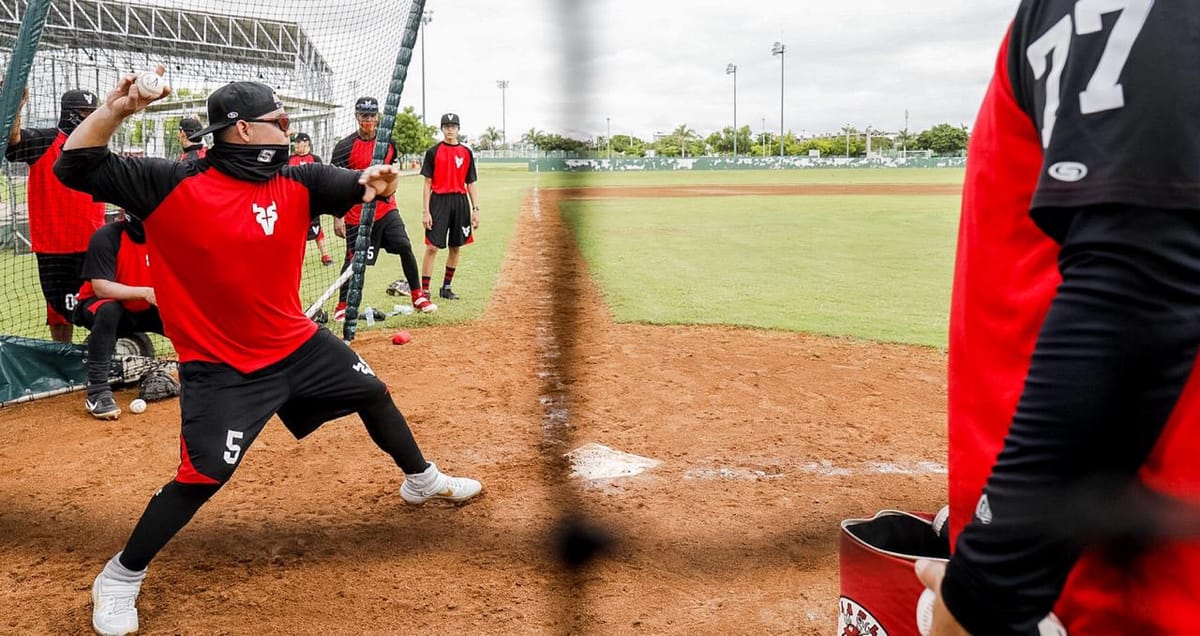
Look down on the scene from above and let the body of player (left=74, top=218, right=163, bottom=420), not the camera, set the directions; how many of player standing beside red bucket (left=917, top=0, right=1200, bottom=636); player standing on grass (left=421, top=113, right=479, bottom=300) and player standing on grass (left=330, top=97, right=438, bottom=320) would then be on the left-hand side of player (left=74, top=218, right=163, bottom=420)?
2

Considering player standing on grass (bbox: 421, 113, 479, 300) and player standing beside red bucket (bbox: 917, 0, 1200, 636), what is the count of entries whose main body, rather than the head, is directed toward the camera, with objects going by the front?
1

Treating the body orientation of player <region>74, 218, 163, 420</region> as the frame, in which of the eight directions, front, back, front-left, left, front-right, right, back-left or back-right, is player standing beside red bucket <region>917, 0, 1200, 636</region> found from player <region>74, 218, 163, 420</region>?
front-right

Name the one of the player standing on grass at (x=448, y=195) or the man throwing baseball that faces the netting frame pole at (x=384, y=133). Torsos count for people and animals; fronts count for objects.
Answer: the player standing on grass

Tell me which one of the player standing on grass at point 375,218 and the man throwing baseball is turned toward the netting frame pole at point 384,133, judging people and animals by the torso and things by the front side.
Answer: the player standing on grass

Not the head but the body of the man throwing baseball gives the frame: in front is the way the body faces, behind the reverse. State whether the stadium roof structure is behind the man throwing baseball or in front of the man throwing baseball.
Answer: behind

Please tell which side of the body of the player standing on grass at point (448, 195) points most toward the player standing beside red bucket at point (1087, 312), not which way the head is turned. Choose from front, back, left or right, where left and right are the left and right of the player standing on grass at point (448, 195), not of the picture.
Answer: front

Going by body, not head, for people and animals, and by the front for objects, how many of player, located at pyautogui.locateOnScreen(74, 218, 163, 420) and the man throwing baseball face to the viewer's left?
0

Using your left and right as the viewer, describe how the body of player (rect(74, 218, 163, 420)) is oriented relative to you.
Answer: facing the viewer and to the right of the viewer
